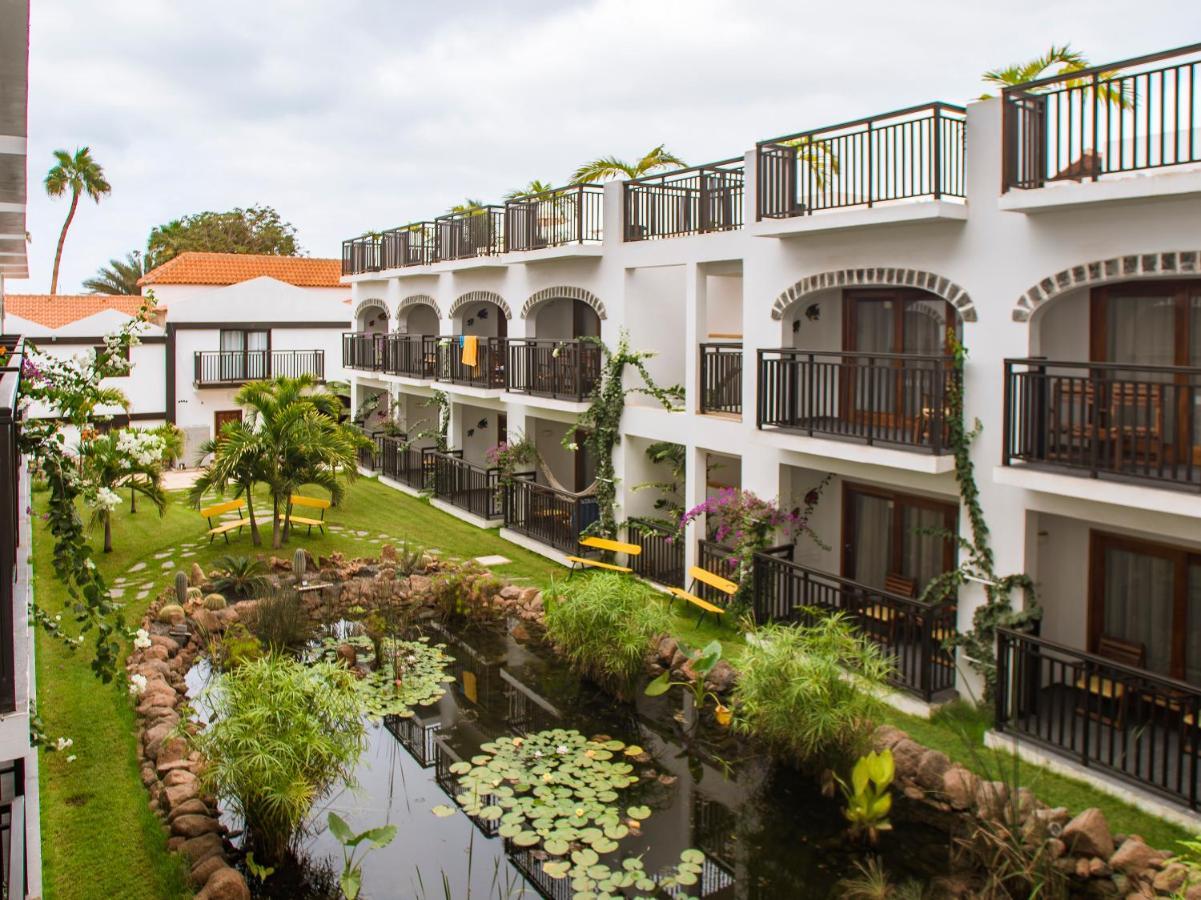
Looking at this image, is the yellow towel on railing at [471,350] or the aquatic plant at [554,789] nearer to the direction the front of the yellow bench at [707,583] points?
the aquatic plant

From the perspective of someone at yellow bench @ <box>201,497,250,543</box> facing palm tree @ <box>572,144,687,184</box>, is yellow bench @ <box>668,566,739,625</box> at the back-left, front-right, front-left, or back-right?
front-right

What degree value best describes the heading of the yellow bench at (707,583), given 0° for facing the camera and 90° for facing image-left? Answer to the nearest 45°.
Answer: approximately 45°

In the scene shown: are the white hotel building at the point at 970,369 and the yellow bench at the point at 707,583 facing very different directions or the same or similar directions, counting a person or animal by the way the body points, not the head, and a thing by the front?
same or similar directions

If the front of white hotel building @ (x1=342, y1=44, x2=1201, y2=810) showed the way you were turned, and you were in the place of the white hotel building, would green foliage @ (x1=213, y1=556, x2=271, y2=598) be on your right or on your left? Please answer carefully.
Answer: on your right

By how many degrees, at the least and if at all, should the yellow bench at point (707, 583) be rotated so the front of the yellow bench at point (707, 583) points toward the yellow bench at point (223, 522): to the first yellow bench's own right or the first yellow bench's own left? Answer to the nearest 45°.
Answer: approximately 90° to the first yellow bench's own right

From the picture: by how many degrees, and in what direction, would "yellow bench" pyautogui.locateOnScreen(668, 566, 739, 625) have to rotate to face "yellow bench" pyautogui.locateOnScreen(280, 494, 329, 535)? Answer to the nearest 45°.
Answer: approximately 90° to its right

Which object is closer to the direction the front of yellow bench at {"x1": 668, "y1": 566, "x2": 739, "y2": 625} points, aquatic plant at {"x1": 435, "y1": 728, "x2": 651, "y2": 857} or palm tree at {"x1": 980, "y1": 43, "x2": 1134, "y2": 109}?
the aquatic plant
